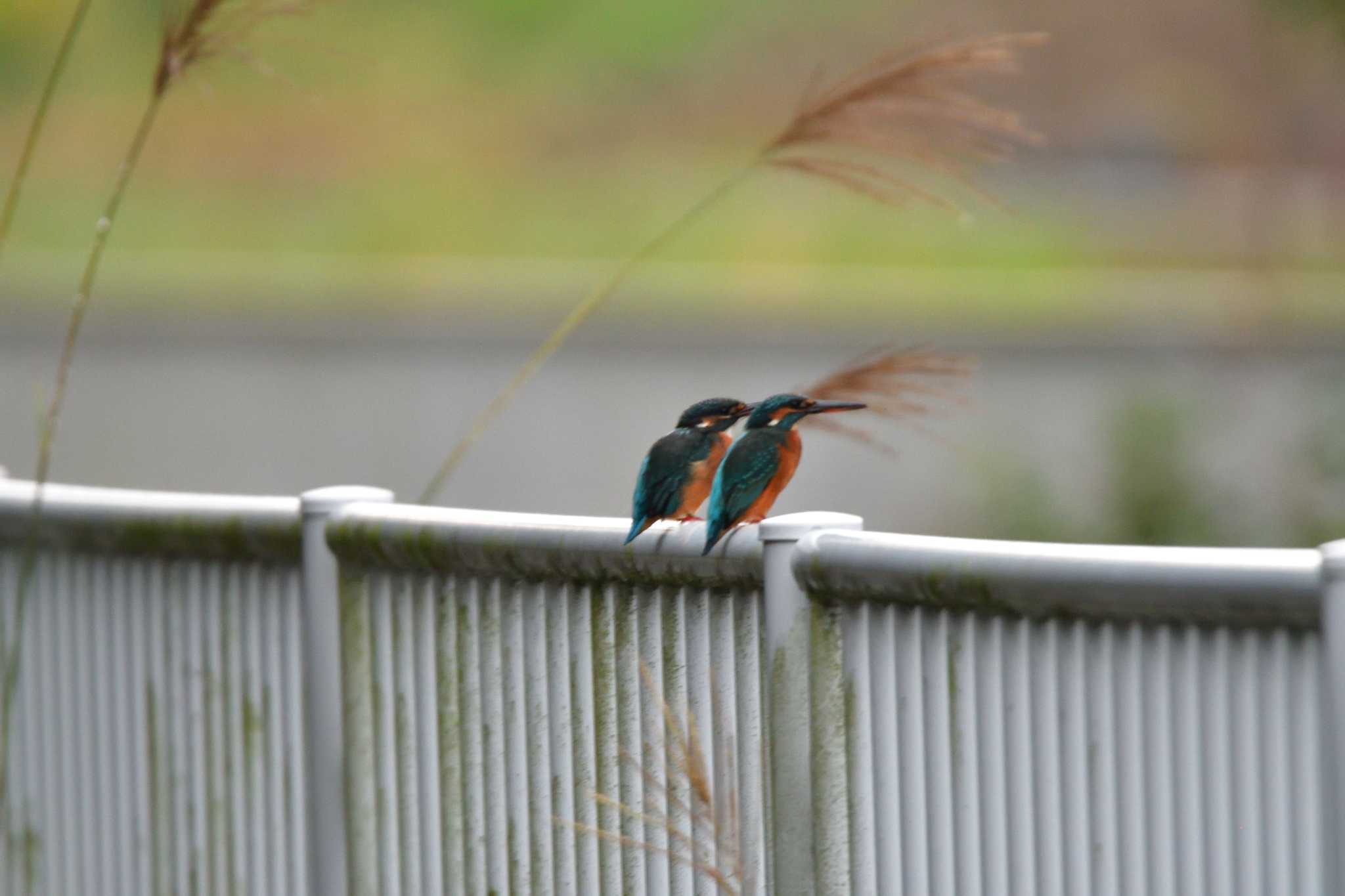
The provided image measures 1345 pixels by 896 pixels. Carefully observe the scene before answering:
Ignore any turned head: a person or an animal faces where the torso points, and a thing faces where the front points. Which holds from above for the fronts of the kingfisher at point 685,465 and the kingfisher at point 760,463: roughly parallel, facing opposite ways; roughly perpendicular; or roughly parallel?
roughly parallel

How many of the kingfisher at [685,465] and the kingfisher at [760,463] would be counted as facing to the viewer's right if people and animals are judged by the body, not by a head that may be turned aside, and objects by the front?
2

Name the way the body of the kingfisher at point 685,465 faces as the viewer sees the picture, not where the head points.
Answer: to the viewer's right

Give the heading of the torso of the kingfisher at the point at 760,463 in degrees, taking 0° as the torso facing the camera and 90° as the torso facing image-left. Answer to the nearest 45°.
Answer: approximately 270°

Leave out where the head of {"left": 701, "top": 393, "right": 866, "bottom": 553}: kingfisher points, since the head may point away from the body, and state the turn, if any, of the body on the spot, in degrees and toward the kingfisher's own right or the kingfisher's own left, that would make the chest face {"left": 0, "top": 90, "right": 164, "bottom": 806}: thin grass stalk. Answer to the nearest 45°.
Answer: approximately 135° to the kingfisher's own left
